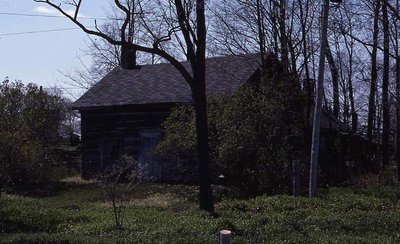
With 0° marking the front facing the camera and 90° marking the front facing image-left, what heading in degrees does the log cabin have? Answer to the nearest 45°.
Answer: approximately 0°

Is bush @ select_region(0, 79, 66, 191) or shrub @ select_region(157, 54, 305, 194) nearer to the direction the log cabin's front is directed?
the shrub

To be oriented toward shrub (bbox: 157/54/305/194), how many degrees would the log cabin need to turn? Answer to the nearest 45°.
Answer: approximately 45° to its left

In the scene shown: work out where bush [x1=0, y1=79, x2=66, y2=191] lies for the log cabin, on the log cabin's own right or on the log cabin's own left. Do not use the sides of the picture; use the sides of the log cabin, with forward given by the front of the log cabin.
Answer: on the log cabin's own right
